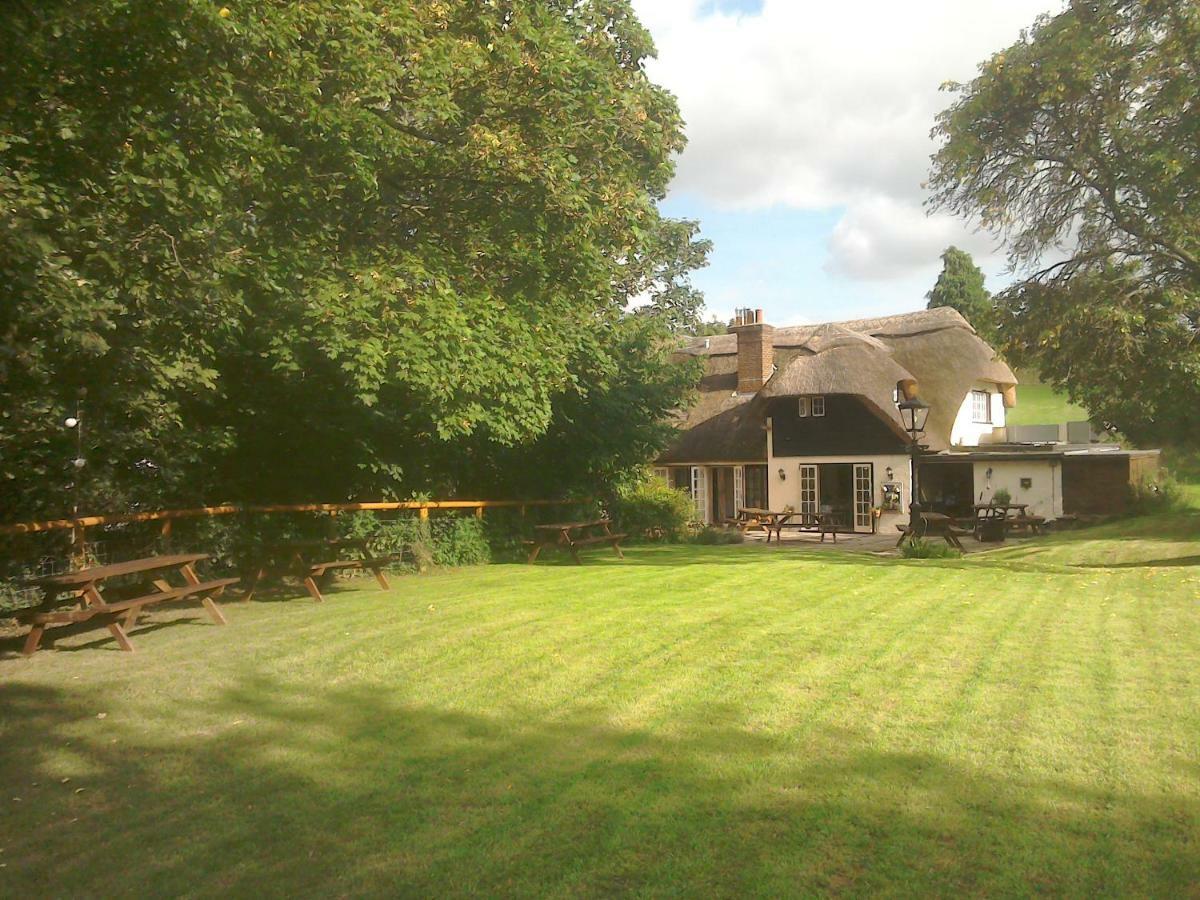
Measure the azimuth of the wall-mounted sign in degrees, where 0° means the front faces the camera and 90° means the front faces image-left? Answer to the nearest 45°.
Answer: approximately 0°

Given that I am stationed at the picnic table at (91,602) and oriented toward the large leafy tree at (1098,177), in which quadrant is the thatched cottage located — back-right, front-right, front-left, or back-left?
front-left

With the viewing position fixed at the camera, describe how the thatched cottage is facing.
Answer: facing the viewer

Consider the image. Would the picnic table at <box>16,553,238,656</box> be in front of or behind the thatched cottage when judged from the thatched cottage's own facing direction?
in front

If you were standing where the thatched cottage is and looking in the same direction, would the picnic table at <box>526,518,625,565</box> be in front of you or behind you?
in front

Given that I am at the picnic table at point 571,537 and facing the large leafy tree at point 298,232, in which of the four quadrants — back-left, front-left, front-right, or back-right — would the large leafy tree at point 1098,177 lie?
back-left
